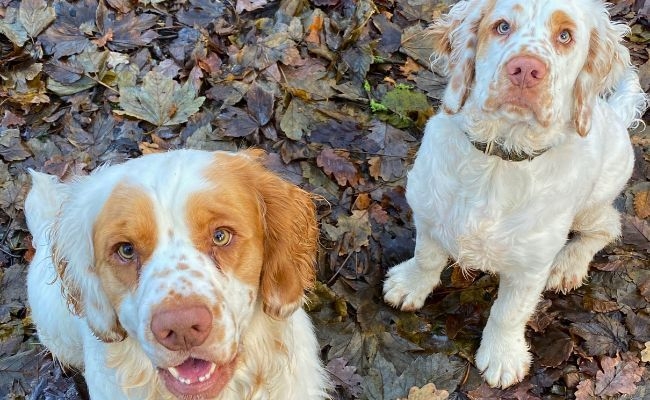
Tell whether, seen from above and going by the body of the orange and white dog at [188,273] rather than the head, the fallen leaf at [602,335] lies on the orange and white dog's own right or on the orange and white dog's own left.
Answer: on the orange and white dog's own left

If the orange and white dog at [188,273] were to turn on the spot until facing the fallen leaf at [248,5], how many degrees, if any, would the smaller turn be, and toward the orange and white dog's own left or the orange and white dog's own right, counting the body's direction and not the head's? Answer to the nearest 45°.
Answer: approximately 180°

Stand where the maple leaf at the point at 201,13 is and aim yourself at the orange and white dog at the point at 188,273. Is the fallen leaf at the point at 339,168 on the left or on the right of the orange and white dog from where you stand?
left

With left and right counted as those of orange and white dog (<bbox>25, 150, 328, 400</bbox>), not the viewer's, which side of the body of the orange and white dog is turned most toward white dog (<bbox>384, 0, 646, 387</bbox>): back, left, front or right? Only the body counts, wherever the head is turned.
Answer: left

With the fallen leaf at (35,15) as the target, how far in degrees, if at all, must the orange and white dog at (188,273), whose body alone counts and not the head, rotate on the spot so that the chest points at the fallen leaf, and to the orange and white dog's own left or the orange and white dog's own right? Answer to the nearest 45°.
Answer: approximately 180°

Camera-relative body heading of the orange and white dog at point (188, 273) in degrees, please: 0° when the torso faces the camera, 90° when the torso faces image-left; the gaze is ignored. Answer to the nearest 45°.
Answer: approximately 0°

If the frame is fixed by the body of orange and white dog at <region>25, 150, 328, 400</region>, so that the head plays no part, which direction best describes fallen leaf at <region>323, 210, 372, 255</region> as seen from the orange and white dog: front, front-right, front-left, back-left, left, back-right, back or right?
back-left

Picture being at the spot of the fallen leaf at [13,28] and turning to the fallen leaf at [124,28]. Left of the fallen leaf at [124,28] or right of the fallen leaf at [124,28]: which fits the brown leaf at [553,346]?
right

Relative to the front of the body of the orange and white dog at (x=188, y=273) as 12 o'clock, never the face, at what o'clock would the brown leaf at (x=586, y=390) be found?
The brown leaf is roughly at 9 o'clock from the orange and white dog.

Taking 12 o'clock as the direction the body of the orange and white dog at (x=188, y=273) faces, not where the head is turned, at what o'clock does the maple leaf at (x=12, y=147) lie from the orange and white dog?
The maple leaf is roughly at 5 o'clock from the orange and white dog.

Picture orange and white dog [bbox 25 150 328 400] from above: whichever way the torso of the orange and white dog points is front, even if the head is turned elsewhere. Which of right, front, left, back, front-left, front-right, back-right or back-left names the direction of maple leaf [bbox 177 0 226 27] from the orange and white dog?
back

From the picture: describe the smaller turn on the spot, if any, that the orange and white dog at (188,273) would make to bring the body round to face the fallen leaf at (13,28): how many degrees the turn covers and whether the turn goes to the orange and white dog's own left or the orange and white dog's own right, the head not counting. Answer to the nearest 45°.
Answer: approximately 135° to the orange and white dog's own right

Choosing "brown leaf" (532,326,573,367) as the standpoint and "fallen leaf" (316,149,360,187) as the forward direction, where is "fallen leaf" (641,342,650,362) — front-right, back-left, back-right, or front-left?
back-right

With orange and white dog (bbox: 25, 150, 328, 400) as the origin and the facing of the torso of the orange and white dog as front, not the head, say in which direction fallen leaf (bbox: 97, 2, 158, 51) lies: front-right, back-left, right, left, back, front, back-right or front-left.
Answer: back
